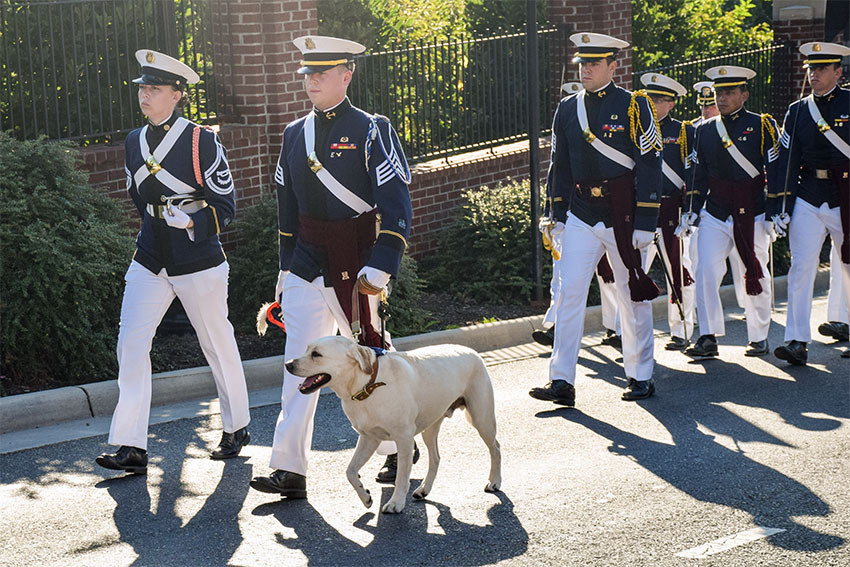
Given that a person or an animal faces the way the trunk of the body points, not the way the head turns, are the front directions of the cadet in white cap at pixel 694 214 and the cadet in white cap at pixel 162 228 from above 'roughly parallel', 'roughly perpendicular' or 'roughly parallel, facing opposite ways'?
roughly parallel

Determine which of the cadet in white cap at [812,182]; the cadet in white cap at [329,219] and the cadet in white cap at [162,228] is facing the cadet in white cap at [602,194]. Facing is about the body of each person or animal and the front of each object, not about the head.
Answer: the cadet in white cap at [812,182]

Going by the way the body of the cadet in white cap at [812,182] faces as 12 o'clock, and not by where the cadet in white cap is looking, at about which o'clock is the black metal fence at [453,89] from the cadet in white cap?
The black metal fence is roughly at 3 o'clock from the cadet in white cap.

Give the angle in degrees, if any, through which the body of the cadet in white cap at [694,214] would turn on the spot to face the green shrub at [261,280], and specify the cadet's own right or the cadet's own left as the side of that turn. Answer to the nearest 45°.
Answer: approximately 45° to the cadet's own right

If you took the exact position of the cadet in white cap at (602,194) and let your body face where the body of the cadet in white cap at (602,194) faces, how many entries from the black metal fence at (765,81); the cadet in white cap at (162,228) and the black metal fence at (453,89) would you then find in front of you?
1

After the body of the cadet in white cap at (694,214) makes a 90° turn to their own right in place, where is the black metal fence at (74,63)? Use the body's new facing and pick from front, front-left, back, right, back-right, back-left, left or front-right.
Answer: front-left

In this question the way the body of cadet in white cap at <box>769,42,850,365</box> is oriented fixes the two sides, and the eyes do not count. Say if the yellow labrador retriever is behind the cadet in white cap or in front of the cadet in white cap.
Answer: in front

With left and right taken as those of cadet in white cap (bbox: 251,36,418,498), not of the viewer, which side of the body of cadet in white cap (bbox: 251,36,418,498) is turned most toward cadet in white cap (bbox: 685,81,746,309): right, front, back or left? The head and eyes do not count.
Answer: back

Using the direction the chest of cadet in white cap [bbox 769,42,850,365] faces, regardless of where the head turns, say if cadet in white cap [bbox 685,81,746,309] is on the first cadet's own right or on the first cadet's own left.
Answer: on the first cadet's own right

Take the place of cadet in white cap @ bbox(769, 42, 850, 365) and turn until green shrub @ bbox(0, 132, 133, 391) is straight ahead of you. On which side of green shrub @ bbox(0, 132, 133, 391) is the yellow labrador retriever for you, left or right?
left

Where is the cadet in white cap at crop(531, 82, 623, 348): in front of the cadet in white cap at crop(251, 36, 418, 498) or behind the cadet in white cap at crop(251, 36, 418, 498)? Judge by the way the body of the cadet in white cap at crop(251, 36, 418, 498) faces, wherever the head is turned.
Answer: behind

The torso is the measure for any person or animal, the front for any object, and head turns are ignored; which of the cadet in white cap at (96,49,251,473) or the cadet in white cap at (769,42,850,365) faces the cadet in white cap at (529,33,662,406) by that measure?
the cadet in white cap at (769,42,850,365)
